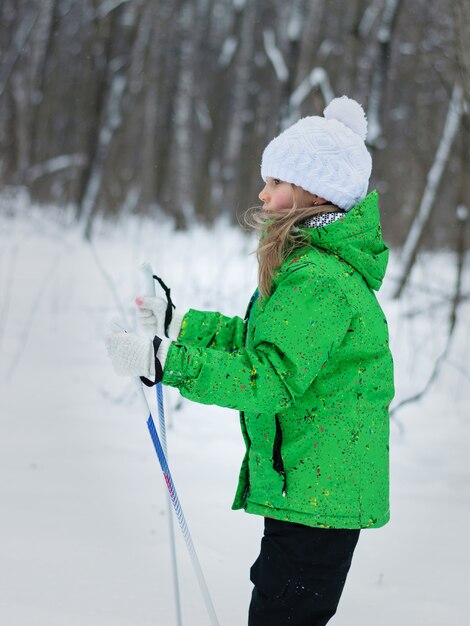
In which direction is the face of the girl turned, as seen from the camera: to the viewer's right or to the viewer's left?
to the viewer's left

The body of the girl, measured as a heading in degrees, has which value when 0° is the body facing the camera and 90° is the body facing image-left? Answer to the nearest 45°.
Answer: approximately 90°
